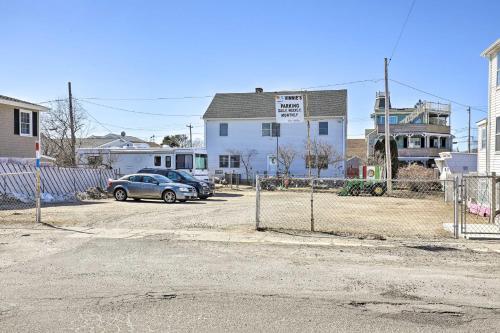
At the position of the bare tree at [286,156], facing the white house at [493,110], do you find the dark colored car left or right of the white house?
right

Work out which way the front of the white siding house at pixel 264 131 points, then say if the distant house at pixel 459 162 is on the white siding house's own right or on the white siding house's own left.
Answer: on the white siding house's own left

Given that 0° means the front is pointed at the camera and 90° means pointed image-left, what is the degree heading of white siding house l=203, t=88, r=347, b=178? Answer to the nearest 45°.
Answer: approximately 0°

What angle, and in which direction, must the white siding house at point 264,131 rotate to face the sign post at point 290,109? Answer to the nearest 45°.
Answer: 0° — it already faces it

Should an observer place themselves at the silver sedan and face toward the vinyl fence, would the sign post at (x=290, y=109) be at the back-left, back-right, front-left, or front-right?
back-right

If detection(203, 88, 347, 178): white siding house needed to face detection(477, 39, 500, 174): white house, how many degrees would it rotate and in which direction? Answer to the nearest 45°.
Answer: approximately 45° to its left

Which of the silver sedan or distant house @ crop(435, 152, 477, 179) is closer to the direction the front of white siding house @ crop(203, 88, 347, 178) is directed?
the silver sedan

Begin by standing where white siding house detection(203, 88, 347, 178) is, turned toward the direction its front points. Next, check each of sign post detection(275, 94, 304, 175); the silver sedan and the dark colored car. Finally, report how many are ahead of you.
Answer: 3

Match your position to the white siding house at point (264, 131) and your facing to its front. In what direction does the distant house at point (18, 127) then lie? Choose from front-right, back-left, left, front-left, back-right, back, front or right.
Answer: front-right

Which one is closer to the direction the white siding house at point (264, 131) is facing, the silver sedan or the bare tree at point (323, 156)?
the silver sedan

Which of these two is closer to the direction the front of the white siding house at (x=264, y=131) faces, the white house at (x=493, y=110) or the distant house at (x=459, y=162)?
the white house

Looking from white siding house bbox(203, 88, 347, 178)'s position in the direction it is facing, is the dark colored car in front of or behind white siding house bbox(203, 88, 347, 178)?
in front

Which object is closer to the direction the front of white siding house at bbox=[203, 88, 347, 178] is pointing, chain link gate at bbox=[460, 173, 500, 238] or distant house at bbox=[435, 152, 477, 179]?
the chain link gate

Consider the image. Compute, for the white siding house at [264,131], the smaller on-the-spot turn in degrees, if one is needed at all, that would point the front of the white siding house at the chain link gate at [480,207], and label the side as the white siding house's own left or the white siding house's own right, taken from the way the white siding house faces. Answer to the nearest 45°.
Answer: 0° — it already faces it
